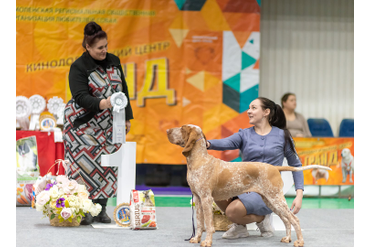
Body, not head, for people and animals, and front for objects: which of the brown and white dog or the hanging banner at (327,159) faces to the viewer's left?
the brown and white dog

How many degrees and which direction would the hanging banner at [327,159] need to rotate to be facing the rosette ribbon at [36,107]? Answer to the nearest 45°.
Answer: approximately 90° to its right

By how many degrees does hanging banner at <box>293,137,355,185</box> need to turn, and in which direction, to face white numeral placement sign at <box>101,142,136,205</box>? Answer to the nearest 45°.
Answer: approximately 45° to its right

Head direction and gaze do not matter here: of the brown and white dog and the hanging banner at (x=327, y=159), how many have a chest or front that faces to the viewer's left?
1

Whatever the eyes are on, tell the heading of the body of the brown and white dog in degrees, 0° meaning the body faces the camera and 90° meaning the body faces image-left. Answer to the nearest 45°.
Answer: approximately 90°

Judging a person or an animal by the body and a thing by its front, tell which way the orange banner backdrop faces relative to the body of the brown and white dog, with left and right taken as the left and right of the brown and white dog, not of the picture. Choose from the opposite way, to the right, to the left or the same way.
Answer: to the left

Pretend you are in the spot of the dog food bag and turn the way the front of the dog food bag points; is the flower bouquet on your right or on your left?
on your right
